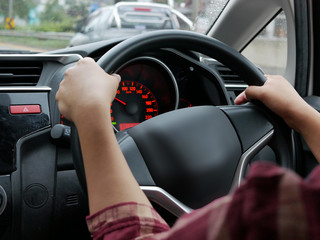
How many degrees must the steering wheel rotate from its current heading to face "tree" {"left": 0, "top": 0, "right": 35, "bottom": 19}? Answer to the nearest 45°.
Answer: approximately 135° to its right

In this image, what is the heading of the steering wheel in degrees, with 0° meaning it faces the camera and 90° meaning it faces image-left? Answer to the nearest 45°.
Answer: approximately 0°
